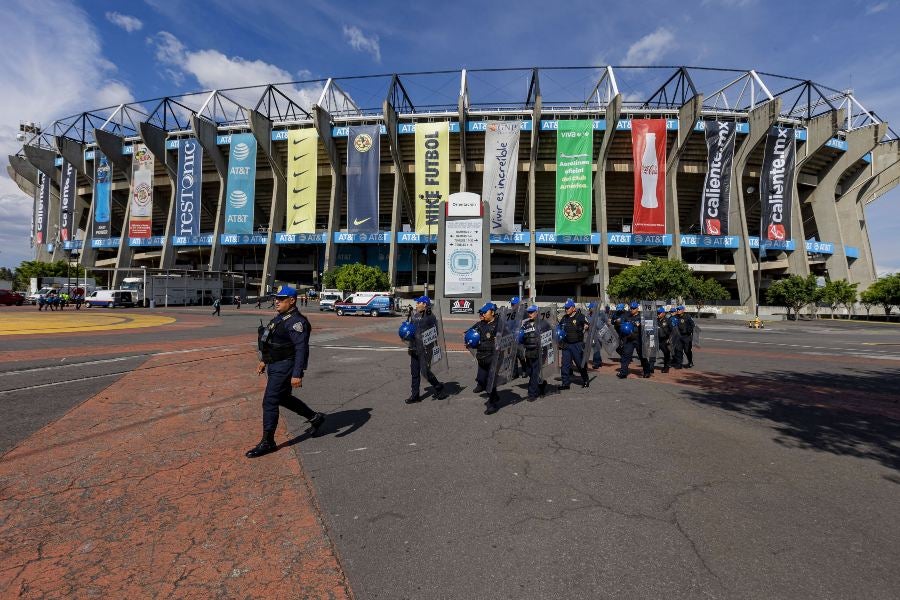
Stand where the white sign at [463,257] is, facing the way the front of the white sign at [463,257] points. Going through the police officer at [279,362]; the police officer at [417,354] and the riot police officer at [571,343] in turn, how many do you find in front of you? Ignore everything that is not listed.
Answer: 3

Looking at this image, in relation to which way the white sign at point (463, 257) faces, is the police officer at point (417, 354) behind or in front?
in front

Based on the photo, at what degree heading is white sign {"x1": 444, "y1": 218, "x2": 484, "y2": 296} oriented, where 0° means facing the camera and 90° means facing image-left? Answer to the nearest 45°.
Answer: approximately 0°

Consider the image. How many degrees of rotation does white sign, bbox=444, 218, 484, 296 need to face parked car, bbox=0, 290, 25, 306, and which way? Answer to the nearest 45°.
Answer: approximately 90° to its right

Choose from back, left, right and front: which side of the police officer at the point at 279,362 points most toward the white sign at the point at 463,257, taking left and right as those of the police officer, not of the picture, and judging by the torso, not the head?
back

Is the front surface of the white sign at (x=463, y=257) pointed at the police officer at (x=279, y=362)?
yes

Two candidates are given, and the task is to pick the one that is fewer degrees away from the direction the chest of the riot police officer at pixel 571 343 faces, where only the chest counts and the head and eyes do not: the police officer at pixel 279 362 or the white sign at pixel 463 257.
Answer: the police officer

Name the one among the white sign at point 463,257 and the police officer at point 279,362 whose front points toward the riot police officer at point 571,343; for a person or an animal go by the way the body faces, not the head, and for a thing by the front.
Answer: the white sign

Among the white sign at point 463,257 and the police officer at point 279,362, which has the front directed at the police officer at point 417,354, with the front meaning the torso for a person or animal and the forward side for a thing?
the white sign
